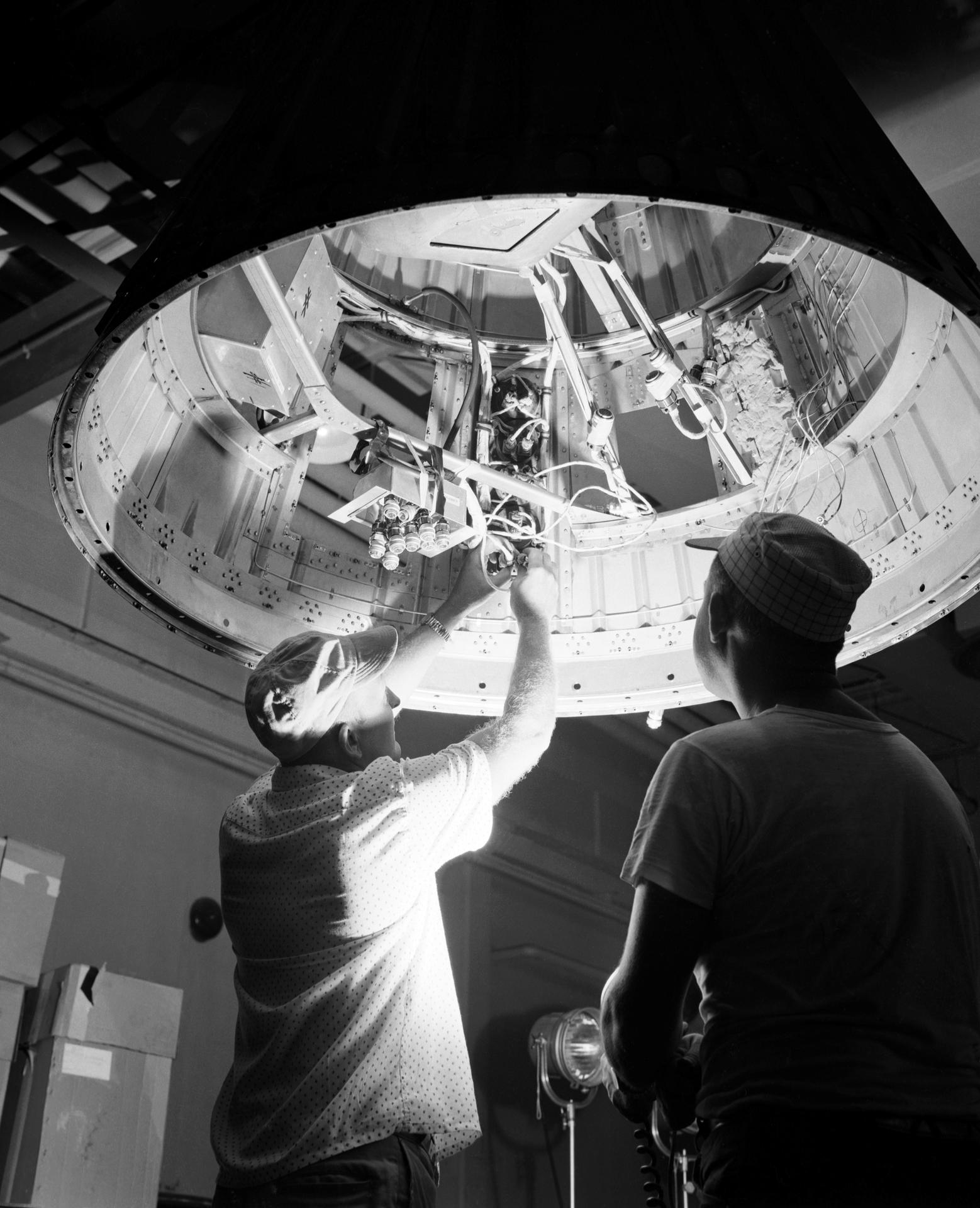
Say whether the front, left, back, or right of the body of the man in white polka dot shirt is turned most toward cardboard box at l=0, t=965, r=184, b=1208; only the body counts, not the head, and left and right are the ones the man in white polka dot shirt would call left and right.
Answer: left

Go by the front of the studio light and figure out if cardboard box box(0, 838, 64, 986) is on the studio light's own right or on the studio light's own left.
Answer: on the studio light's own right

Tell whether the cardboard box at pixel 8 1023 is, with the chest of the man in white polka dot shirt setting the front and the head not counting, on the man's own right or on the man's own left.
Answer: on the man's own left

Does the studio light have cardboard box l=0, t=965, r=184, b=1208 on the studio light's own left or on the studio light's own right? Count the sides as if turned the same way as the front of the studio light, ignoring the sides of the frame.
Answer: on the studio light's own right

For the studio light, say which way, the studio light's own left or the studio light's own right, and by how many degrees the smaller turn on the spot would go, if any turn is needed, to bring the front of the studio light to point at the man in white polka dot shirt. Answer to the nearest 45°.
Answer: approximately 45° to the studio light's own right

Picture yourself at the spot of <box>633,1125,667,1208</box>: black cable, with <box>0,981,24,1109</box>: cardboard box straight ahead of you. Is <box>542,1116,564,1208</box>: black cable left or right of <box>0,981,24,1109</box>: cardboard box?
right

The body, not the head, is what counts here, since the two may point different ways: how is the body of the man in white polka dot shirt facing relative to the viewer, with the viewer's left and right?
facing away from the viewer and to the right of the viewer

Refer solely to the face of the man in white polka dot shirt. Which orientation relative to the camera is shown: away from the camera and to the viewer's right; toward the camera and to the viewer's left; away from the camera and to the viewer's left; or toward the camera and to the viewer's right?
away from the camera and to the viewer's right
